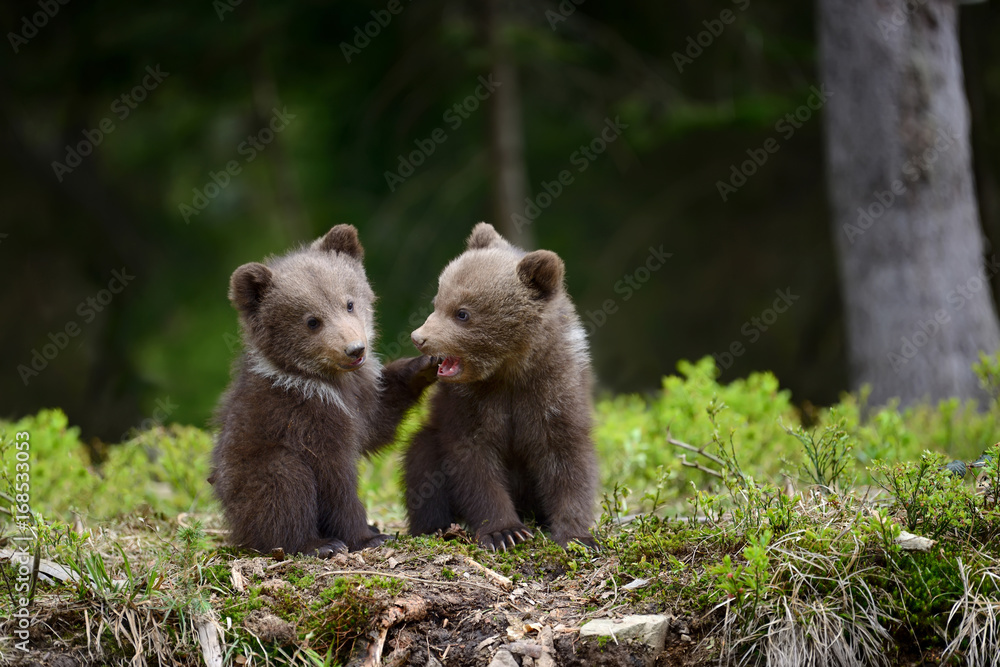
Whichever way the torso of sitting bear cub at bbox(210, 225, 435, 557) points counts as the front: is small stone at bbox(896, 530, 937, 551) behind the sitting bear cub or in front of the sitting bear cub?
in front

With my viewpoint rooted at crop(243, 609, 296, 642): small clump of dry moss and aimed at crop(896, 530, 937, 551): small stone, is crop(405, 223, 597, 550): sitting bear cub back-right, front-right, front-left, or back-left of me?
front-left

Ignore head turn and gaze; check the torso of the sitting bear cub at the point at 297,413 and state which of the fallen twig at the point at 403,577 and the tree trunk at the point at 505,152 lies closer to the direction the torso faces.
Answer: the fallen twig

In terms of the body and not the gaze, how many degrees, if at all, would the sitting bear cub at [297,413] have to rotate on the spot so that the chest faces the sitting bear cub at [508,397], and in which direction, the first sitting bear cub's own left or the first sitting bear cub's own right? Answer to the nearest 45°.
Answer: approximately 45° to the first sitting bear cub's own left

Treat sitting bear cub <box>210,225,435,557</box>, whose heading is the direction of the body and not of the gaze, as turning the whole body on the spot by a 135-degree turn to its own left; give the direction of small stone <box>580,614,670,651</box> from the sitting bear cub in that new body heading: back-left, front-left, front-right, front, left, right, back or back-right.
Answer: back-right

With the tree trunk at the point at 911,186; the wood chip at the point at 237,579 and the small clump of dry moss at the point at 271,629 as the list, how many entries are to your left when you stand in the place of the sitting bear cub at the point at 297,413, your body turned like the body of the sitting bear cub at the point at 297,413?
1

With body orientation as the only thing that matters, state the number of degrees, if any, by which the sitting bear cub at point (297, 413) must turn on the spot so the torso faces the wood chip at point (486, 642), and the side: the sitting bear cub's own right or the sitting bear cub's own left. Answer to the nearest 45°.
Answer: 0° — it already faces it

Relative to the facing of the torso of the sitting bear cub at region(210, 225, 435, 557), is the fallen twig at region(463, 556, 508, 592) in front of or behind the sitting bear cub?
in front

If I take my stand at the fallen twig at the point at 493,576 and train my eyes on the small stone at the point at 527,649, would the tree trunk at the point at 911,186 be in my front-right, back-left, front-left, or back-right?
back-left

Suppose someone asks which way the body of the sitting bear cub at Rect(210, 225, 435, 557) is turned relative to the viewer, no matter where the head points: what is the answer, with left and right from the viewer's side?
facing the viewer and to the right of the viewer
